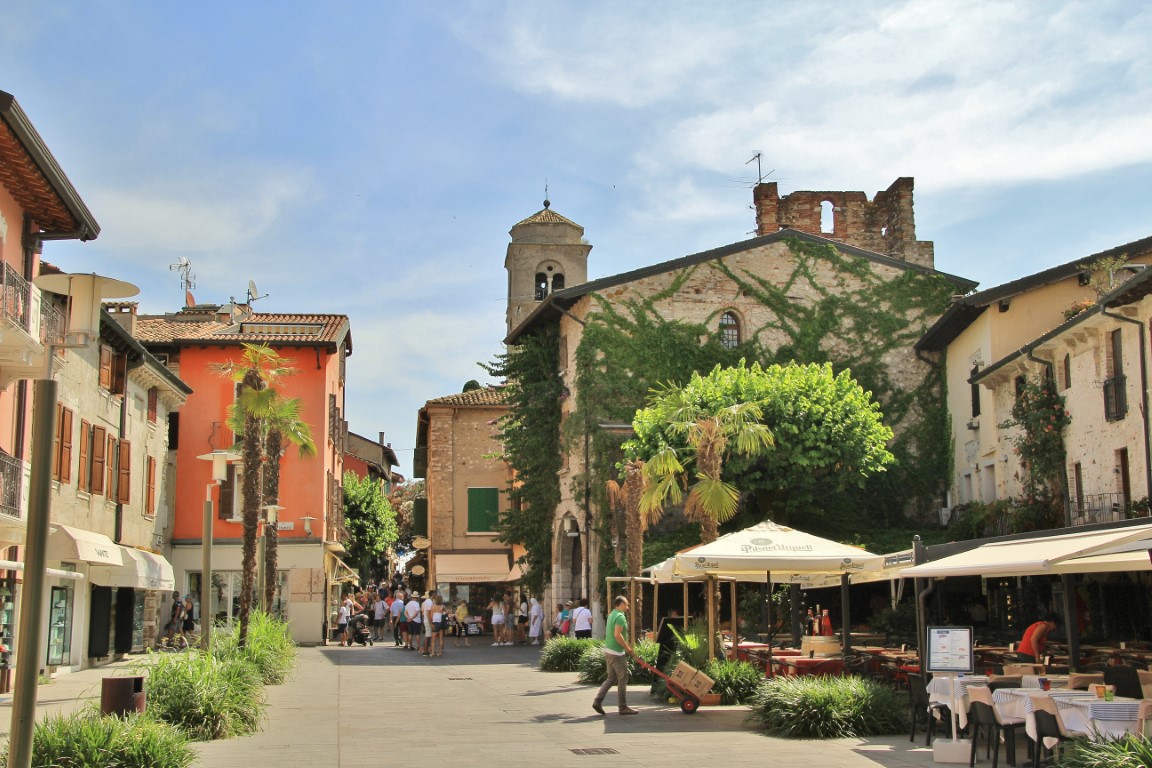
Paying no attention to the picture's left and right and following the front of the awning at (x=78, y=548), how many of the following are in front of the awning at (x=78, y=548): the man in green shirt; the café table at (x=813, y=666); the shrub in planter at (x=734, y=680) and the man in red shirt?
4

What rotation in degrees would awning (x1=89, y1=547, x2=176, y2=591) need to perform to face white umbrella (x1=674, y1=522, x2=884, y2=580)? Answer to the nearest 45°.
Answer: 0° — it already faces it

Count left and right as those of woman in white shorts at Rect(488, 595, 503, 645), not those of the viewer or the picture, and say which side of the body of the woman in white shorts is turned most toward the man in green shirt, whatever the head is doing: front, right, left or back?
back

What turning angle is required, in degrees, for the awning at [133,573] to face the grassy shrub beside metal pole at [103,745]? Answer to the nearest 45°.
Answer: approximately 45° to its right

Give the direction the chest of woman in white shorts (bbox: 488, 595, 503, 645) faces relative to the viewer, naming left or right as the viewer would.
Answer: facing away from the viewer

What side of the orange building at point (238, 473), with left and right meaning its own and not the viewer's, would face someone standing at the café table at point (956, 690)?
front

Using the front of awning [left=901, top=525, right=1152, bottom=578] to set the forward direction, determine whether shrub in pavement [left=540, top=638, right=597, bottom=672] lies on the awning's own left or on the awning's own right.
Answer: on the awning's own right

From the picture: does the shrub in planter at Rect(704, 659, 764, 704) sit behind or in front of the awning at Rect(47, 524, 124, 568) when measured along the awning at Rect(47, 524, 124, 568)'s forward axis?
in front
